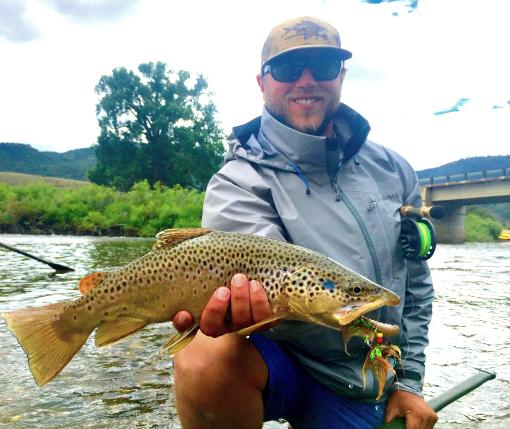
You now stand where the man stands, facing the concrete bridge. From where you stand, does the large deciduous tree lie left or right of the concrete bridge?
left

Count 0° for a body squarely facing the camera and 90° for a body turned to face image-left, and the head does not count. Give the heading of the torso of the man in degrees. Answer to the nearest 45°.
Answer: approximately 0°

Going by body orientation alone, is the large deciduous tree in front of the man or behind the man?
behind

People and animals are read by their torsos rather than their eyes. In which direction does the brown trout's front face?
to the viewer's right

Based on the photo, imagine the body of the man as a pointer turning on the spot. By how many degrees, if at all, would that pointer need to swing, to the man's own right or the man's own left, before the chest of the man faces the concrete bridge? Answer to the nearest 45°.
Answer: approximately 180°

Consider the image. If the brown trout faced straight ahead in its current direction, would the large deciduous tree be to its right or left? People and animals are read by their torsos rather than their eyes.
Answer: on its left
